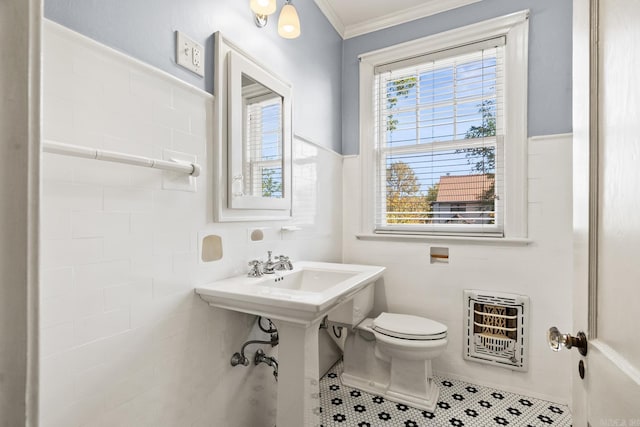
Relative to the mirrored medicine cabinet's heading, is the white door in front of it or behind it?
in front

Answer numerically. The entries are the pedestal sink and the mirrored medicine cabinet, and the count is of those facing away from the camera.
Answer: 0

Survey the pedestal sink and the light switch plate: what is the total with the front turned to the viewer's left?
0

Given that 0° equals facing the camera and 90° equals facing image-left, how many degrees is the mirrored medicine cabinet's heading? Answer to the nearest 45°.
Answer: approximately 315°

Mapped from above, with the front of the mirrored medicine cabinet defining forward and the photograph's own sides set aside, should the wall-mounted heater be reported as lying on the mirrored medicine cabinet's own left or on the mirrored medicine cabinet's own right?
on the mirrored medicine cabinet's own left

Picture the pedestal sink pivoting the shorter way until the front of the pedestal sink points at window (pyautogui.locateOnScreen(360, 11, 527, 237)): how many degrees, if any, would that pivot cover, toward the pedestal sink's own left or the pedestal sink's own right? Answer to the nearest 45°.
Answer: approximately 90° to the pedestal sink's own left

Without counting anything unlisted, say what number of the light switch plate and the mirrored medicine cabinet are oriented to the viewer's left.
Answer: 0

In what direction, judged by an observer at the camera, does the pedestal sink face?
facing the viewer and to the right of the viewer
